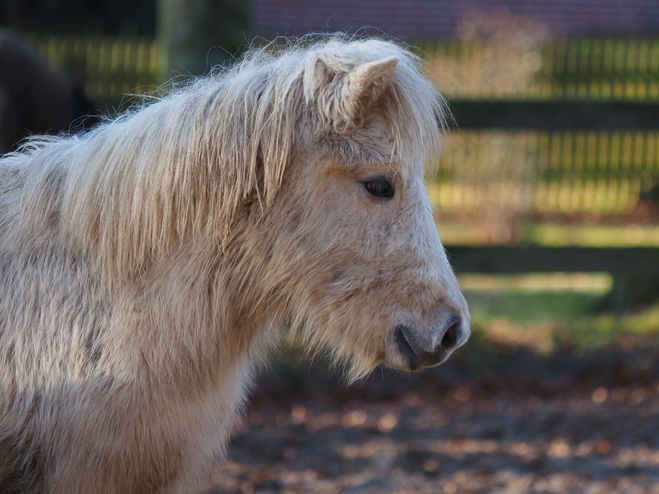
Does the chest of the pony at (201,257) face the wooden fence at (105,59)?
no

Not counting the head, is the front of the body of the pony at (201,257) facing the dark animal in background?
no

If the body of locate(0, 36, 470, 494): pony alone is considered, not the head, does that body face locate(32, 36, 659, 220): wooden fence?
no

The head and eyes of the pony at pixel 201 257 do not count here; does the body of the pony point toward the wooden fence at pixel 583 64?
no

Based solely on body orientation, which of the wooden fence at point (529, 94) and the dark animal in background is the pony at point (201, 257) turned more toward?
the wooden fence

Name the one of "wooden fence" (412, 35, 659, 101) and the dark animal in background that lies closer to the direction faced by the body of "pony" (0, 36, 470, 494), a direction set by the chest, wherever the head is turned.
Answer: the wooden fence

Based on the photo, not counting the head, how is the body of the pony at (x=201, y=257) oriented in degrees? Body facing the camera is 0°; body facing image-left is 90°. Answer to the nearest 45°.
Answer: approximately 270°

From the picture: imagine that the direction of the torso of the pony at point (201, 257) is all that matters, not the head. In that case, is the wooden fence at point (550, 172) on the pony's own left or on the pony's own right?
on the pony's own left
